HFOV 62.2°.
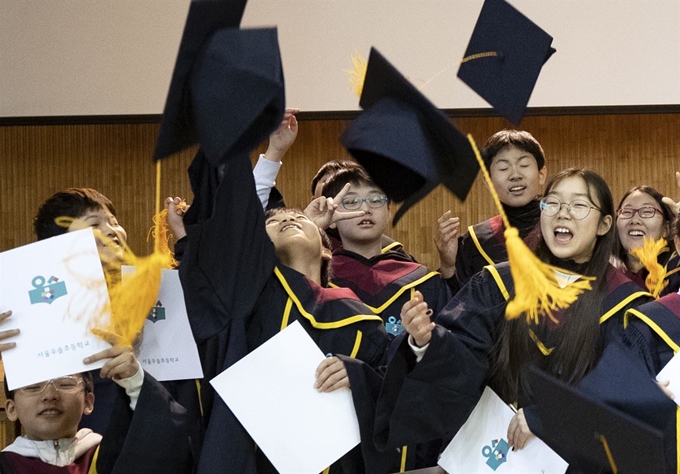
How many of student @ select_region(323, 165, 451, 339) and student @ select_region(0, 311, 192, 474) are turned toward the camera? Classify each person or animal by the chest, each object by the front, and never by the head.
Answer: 2

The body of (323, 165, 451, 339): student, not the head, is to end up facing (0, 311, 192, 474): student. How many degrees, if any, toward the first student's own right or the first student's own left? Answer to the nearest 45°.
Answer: approximately 45° to the first student's own right

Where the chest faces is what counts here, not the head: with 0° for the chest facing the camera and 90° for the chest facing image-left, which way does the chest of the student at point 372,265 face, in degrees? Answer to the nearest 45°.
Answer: approximately 0°
